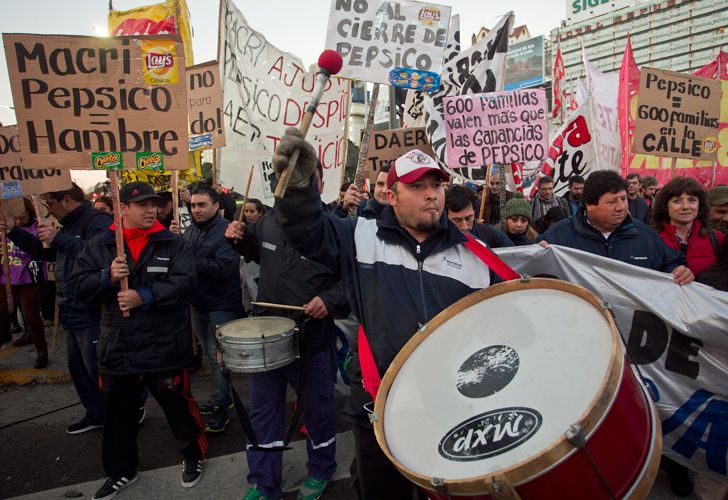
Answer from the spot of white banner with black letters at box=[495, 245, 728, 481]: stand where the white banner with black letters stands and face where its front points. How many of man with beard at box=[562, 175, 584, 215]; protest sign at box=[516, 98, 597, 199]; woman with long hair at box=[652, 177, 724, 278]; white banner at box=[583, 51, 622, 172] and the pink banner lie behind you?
5

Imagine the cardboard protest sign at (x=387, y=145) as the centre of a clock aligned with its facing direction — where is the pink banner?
The pink banner is roughly at 8 o'clock from the cardboard protest sign.

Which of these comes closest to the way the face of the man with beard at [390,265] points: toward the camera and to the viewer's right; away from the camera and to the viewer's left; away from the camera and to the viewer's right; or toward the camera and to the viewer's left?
toward the camera and to the viewer's right

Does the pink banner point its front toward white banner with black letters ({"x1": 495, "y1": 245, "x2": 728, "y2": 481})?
yes

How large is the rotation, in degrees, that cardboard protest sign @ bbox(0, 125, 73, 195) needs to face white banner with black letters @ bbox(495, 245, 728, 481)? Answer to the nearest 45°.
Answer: approximately 45° to its left

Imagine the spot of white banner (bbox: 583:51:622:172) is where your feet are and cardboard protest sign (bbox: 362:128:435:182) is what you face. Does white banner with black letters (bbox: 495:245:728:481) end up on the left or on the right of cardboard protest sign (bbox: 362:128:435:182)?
left

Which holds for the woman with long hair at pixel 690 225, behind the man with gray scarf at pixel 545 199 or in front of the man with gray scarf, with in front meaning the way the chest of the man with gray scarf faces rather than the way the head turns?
in front

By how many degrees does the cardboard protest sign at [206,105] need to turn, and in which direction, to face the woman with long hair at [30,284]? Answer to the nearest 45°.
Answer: approximately 90° to its right

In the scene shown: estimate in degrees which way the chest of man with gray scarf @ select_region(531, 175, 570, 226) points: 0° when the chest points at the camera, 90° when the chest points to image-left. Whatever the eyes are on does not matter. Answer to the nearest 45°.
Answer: approximately 0°

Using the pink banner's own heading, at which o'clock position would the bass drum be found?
The bass drum is roughly at 12 o'clock from the pink banner.
